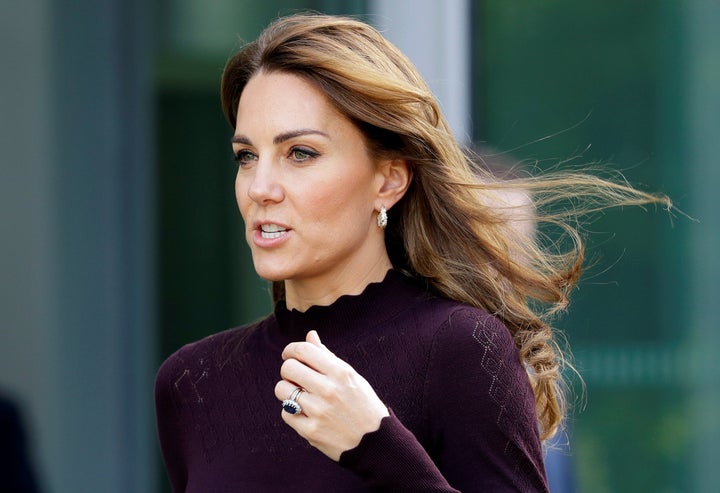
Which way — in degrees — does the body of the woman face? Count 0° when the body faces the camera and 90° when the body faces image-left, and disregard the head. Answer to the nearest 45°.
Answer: approximately 45°

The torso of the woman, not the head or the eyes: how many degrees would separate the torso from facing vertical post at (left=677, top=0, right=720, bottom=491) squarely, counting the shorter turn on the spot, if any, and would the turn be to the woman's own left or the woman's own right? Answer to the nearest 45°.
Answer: approximately 180°

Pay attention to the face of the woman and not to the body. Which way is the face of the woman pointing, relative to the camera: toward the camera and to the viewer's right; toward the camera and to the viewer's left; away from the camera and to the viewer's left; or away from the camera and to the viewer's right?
toward the camera and to the viewer's left

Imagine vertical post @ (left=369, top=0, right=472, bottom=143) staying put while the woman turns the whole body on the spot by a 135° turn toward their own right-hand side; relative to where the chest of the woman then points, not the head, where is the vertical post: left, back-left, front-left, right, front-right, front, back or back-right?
front
